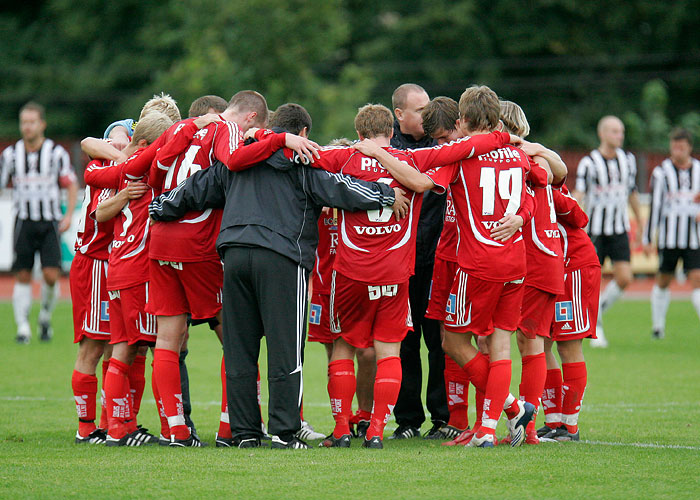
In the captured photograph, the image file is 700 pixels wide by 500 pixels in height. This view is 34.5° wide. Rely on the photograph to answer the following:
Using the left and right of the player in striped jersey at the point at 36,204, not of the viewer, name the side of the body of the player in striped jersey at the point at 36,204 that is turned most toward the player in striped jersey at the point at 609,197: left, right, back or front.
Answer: left

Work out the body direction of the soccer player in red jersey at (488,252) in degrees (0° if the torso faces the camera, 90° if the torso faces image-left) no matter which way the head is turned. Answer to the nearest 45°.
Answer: approximately 135°

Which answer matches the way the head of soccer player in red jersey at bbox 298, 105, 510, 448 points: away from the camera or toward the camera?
away from the camera

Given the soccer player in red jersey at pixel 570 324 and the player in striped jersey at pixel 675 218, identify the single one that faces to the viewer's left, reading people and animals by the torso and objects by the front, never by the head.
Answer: the soccer player in red jersey

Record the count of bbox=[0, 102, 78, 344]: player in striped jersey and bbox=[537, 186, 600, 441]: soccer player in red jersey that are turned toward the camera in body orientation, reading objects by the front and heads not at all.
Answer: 1

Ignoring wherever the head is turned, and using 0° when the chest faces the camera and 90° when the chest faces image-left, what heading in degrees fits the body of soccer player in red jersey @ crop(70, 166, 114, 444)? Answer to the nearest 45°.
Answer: approximately 270°

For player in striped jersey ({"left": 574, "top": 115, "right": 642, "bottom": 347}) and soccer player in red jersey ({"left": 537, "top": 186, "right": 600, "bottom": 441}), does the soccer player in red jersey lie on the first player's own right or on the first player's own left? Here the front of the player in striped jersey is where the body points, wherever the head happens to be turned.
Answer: on the first player's own right

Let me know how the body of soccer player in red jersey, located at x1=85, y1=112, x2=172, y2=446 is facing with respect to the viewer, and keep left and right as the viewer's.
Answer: facing away from the viewer and to the right of the viewer

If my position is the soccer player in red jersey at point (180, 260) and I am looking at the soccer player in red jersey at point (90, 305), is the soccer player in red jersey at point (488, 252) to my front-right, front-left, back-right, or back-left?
back-right

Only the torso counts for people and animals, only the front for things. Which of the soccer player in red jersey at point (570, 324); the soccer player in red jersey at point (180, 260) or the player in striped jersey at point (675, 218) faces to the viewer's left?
the soccer player in red jersey at point (570, 324)
